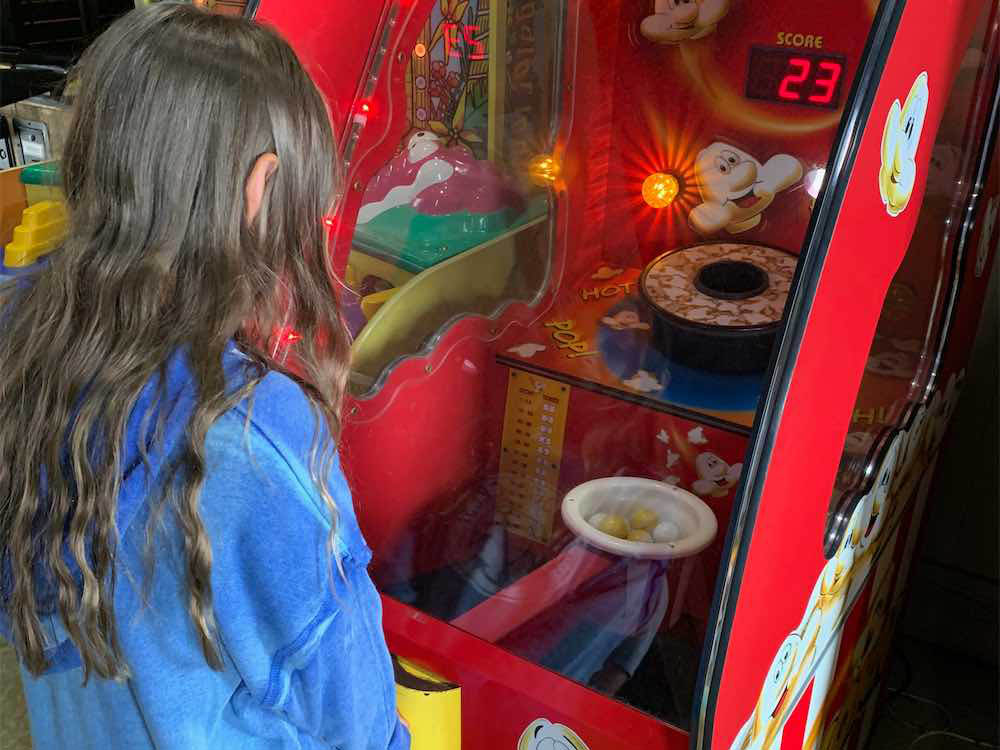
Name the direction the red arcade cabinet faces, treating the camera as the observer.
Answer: facing the viewer and to the left of the viewer

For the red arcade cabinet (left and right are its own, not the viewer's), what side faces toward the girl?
front

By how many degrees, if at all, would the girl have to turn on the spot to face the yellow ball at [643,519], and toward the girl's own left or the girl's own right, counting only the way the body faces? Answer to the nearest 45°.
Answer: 0° — they already face it

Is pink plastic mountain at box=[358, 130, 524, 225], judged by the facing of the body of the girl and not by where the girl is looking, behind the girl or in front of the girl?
in front

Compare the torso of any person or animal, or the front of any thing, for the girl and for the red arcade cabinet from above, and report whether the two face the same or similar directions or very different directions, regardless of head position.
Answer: very different directions

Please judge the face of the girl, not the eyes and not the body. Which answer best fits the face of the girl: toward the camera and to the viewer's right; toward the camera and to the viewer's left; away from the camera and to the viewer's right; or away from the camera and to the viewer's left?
away from the camera and to the viewer's right

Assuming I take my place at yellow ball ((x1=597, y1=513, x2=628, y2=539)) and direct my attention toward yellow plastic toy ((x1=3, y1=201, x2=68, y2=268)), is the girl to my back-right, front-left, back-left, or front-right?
front-left

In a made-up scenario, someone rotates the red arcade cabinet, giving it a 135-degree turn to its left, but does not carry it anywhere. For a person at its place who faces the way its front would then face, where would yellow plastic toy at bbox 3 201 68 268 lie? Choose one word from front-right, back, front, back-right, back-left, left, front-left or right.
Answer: back

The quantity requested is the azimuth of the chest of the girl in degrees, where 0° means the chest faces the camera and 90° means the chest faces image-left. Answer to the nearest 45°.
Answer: approximately 225°

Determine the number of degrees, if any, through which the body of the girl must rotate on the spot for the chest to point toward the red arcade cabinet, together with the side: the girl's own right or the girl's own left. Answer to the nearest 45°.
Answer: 0° — they already face it

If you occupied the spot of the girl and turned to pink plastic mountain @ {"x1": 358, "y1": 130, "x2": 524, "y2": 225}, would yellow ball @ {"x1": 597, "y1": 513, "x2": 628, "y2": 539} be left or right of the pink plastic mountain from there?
right

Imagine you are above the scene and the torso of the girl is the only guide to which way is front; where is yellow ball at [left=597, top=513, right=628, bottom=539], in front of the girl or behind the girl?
in front
